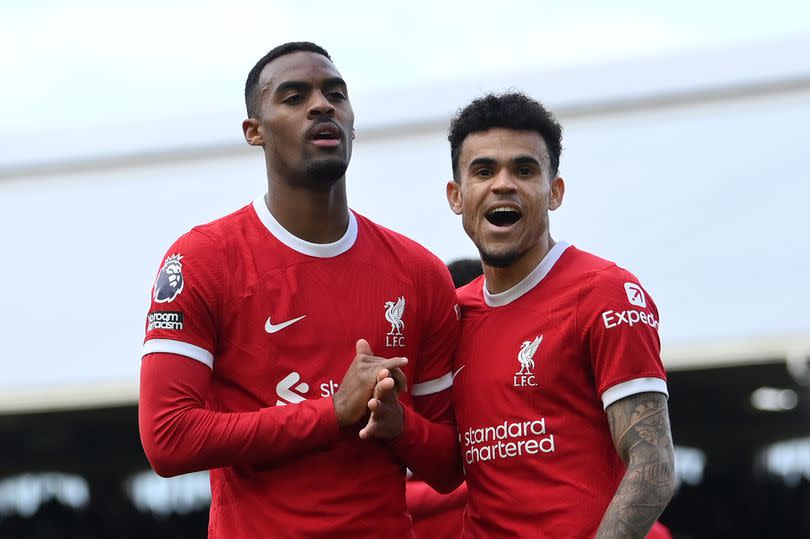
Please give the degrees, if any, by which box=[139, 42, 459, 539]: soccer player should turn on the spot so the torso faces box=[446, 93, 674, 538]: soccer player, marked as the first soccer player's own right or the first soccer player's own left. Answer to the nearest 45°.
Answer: approximately 45° to the first soccer player's own left

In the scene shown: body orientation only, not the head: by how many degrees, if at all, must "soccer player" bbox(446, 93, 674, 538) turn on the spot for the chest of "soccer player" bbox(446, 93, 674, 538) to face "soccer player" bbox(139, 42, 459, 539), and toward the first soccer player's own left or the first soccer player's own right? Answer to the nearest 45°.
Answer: approximately 45° to the first soccer player's own right

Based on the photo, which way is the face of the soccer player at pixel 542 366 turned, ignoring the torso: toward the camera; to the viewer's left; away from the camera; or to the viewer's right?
toward the camera

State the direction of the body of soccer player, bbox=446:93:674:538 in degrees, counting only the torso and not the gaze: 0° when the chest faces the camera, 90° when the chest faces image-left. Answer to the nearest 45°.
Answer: approximately 45°

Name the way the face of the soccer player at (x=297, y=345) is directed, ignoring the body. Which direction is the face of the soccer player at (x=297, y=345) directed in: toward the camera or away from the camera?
toward the camera

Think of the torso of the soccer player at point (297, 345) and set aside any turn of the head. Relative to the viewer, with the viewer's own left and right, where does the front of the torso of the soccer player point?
facing the viewer and to the right of the viewer

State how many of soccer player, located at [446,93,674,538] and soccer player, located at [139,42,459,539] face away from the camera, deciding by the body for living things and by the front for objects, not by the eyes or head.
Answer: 0
